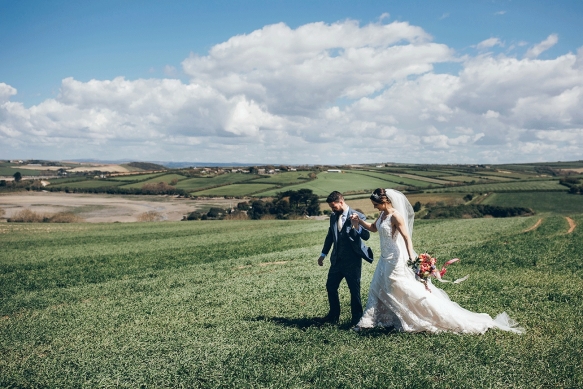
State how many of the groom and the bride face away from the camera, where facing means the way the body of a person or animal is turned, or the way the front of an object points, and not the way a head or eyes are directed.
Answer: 0

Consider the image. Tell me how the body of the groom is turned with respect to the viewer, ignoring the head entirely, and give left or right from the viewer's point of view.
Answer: facing the viewer and to the left of the viewer

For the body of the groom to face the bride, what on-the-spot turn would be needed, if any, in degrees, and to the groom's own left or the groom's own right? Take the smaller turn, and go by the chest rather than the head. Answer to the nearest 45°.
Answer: approximately 90° to the groom's own left

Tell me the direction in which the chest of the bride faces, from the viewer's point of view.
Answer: to the viewer's left
